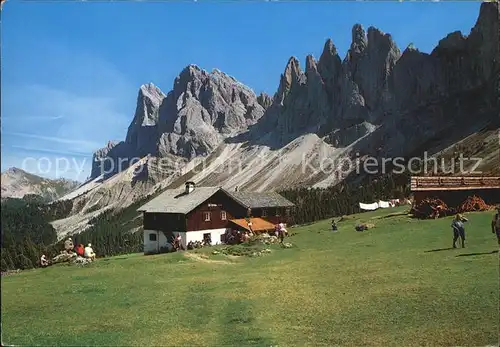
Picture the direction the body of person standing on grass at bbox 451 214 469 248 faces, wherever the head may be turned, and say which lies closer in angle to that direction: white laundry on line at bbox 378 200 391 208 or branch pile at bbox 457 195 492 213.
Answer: the white laundry on line

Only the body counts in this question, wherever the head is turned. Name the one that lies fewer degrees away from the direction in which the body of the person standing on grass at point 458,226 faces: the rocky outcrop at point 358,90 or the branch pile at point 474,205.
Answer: the rocky outcrop

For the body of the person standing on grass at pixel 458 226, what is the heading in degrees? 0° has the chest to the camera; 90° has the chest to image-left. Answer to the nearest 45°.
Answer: approximately 180°

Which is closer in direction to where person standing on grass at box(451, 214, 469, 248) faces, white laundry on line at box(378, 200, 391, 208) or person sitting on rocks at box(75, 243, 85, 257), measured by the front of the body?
the white laundry on line

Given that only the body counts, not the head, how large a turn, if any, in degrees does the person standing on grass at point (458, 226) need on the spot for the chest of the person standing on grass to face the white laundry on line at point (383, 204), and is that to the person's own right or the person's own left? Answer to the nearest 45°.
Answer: approximately 180°

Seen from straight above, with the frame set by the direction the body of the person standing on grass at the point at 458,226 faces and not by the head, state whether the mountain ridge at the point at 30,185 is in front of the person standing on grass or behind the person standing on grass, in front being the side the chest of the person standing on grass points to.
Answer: behind
